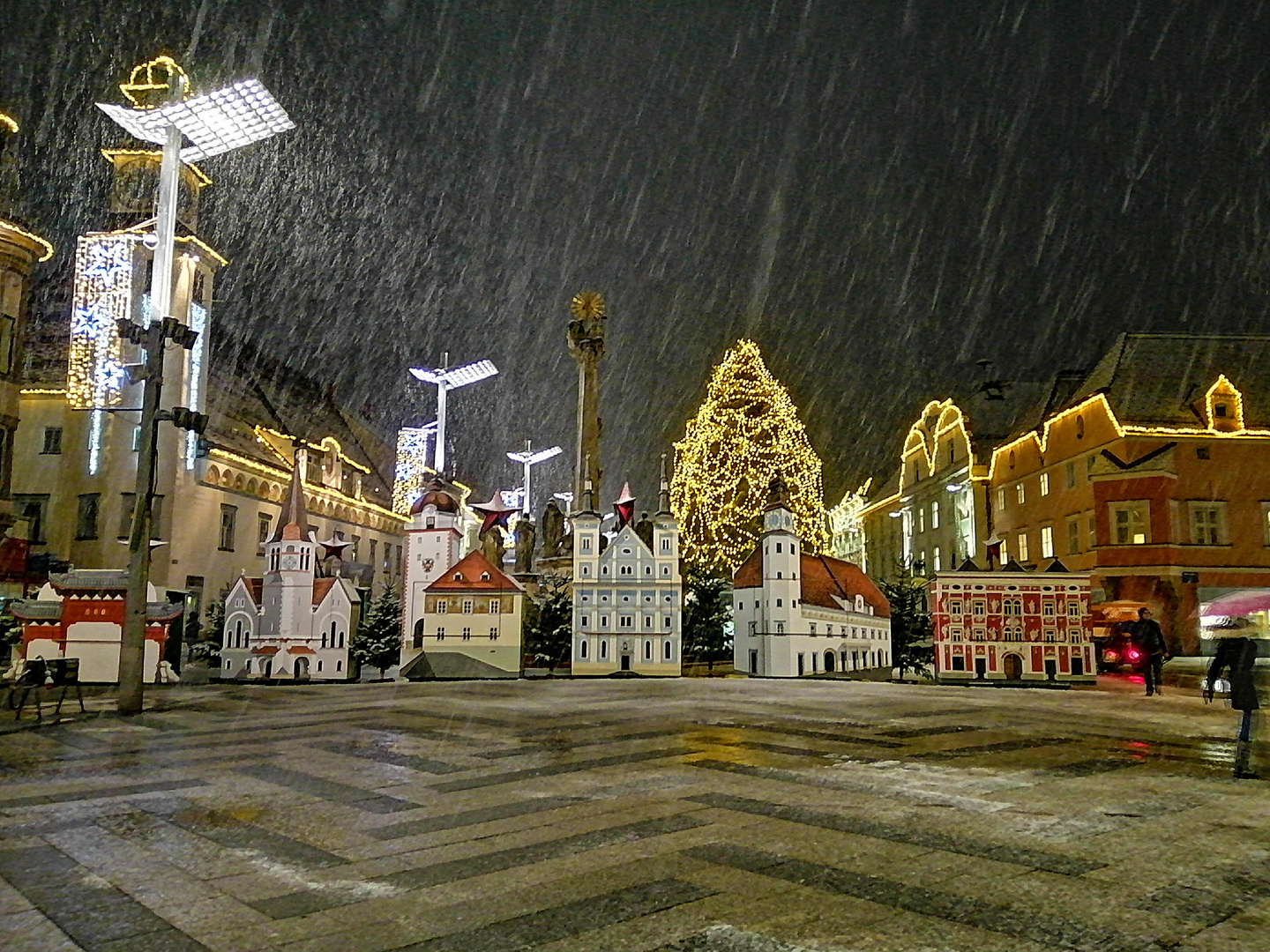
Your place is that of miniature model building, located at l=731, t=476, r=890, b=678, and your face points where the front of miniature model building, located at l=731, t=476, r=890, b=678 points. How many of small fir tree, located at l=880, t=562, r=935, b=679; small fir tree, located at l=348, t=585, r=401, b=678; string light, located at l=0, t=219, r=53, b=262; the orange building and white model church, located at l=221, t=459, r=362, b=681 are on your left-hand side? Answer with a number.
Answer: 2

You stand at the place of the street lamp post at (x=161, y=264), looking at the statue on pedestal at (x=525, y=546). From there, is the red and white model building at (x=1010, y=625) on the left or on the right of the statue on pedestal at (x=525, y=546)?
right

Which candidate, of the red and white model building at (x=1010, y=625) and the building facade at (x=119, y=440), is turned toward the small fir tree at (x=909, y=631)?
the building facade

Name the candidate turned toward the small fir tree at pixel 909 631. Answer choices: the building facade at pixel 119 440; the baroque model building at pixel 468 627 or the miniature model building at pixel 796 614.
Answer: the building facade

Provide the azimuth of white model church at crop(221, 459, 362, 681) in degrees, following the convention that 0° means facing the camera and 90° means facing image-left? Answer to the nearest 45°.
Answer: approximately 0°

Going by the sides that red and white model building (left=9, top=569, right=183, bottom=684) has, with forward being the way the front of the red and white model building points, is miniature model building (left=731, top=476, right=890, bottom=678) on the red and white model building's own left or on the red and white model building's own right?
on the red and white model building's own left

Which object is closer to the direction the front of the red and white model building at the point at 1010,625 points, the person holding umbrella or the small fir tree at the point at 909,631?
the person holding umbrella

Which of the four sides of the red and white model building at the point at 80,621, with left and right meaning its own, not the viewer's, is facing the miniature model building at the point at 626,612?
left

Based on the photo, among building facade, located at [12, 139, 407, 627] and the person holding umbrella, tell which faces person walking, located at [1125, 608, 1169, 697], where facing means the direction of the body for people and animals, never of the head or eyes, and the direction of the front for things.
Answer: the building facade

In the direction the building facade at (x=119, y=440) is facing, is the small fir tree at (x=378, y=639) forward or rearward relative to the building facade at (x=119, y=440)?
forward

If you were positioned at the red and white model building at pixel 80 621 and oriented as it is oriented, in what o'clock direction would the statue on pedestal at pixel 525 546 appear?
The statue on pedestal is roughly at 8 o'clock from the red and white model building.
